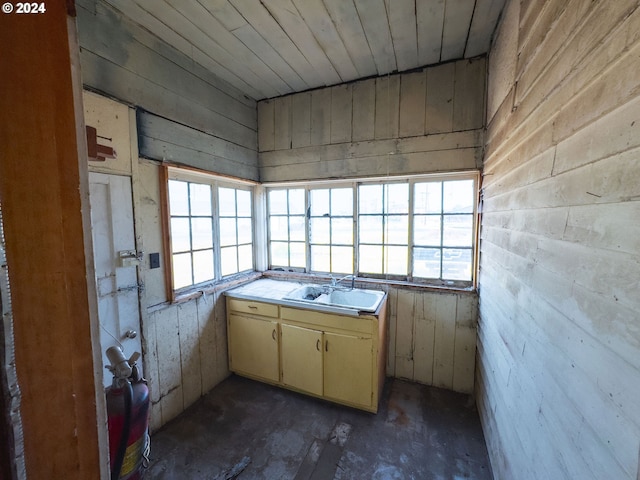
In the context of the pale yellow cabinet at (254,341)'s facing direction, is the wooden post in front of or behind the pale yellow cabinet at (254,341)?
in front

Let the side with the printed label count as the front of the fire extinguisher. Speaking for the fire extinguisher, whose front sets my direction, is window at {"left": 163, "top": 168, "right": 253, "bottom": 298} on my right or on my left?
on my left

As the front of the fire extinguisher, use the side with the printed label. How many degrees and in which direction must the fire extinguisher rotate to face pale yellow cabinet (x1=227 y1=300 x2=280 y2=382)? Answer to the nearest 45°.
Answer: approximately 90° to its left

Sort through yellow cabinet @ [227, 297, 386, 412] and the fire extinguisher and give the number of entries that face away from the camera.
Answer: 0

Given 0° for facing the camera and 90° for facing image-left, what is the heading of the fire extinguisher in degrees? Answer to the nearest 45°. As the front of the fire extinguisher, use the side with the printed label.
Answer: approximately 315°

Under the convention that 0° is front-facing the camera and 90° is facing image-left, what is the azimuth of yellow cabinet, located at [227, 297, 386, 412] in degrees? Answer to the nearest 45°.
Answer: approximately 45°

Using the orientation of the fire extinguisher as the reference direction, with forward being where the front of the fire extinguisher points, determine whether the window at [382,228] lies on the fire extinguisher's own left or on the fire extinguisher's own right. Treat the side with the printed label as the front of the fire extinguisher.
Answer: on the fire extinguisher's own left

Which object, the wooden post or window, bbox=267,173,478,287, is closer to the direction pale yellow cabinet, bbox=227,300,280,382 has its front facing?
the wooden post

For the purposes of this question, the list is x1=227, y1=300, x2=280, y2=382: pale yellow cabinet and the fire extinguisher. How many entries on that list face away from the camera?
0
